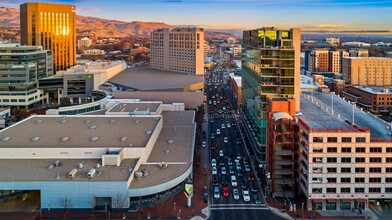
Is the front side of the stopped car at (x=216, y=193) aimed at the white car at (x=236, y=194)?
no

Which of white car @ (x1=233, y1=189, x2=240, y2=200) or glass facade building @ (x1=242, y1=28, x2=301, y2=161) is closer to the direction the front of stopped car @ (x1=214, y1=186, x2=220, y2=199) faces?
the white car

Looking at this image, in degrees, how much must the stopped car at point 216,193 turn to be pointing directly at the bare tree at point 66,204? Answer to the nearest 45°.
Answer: approximately 45° to its right

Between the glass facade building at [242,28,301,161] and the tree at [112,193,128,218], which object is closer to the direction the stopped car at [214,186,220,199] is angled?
the tree

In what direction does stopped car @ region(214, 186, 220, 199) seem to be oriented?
toward the camera

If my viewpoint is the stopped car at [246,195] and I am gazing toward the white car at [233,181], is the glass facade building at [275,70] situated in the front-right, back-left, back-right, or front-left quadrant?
front-right

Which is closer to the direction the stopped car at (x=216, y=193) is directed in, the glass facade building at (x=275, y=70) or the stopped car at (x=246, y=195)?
the stopped car at (x=246, y=195)

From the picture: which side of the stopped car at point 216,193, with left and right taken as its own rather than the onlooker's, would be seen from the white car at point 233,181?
back

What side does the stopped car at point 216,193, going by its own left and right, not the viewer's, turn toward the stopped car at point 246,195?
left

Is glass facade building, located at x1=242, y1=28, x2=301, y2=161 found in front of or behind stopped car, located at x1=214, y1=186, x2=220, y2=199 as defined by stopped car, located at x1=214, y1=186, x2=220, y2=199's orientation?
behind
